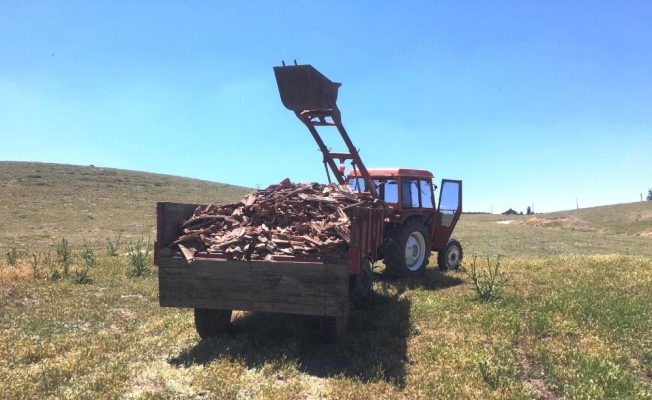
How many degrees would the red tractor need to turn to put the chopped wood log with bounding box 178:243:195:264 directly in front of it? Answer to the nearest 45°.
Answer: approximately 180°

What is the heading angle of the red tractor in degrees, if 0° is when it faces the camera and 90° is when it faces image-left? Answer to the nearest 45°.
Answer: approximately 225°
